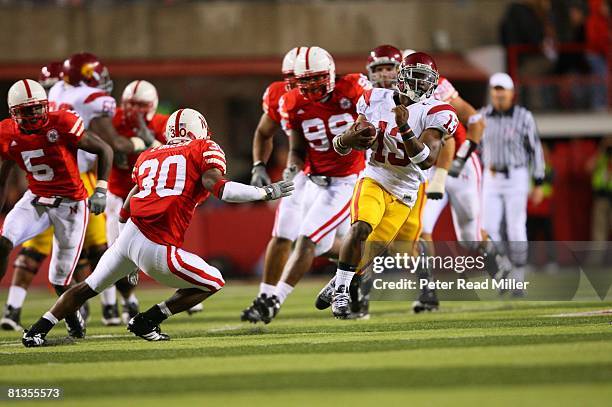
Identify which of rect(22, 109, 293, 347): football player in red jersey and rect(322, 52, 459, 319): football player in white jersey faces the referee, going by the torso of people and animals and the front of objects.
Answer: the football player in red jersey

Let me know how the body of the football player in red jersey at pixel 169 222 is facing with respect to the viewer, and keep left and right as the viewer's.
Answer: facing away from the viewer and to the right of the viewer

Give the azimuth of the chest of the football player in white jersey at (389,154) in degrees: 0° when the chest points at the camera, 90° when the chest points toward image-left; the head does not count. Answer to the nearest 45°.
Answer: approximately 0°

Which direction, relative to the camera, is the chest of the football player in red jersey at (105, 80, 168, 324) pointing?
toward the camera

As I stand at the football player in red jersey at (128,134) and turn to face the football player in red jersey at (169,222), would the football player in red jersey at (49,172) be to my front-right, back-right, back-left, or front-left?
front-right

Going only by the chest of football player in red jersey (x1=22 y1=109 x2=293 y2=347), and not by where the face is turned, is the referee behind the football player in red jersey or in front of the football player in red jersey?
in front

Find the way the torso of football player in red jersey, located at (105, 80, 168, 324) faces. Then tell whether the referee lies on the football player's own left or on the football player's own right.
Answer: on the football player's own left

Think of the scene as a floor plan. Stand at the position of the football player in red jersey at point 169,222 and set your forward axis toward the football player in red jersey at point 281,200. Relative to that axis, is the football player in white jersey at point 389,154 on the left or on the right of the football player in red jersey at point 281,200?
right

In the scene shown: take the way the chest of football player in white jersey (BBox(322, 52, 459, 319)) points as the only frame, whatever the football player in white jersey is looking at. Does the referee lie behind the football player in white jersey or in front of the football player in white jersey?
behind

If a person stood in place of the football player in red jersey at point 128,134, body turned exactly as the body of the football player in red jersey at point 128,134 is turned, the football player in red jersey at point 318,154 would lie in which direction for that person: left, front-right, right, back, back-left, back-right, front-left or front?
front-left

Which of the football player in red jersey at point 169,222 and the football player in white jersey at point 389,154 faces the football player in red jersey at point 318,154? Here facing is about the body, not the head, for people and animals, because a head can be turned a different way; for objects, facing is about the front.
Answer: the football player in red jersey at point 169,222

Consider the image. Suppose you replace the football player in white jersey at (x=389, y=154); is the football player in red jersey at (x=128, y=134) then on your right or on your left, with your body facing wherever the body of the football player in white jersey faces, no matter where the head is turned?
on your right

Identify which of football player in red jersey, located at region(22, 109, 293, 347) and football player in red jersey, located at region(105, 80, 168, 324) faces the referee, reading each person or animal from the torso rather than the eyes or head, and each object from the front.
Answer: football player in red jersey, located at region(22, 109, 293, 347)

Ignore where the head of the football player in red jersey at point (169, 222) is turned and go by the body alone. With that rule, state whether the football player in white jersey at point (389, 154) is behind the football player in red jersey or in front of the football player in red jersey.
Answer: in front

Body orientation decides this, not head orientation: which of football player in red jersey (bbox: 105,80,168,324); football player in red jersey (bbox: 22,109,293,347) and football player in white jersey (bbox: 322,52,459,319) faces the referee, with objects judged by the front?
football player in red jersey (bbox: 22,109,293,347)

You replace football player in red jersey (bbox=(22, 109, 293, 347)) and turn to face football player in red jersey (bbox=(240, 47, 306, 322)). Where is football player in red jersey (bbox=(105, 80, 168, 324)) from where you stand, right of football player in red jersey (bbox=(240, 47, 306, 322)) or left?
left
